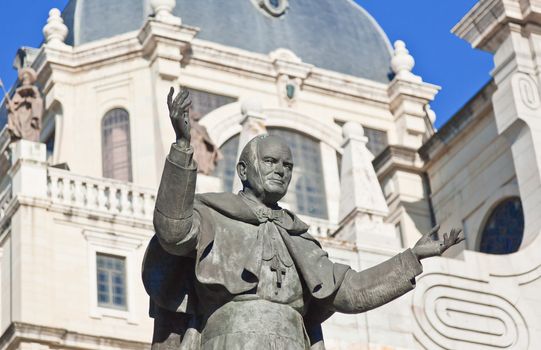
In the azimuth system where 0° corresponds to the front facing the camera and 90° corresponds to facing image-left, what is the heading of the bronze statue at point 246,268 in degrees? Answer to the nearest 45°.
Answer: approximately 315°

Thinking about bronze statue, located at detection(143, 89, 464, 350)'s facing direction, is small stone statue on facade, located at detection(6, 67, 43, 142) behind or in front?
behind
